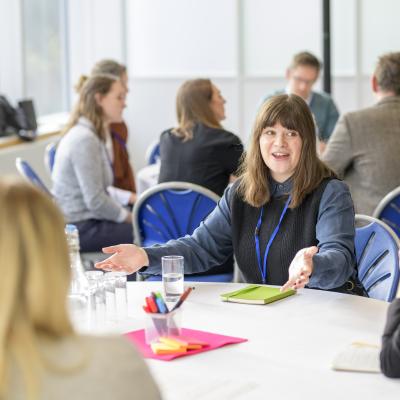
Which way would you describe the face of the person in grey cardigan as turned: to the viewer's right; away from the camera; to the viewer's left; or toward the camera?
to the viewer's right

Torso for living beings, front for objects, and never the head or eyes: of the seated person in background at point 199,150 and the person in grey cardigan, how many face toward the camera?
0

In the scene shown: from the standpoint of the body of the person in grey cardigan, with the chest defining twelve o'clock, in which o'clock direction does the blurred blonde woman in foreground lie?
The blurred blonde woman in foreground is roughly at 3 o'clock from the person in grey cardigan.

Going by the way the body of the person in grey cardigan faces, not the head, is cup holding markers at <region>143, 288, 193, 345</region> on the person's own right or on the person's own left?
on the person's own right

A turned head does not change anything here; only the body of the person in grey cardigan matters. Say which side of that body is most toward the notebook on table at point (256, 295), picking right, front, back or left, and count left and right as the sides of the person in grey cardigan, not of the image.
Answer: right

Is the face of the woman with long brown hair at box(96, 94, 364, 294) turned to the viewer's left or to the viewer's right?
to the viewer's left

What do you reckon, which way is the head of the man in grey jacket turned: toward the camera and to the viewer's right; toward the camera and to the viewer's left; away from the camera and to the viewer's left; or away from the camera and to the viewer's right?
away from the camera and to the viewer's left

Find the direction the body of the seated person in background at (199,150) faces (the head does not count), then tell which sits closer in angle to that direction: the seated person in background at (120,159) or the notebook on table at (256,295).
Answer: the seated person in background

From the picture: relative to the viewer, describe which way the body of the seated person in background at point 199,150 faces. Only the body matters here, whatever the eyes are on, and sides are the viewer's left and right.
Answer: facing away from the viewer and to the right of the viewer

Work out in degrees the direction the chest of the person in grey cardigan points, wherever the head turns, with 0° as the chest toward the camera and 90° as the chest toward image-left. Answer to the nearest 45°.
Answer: approximately 270°
